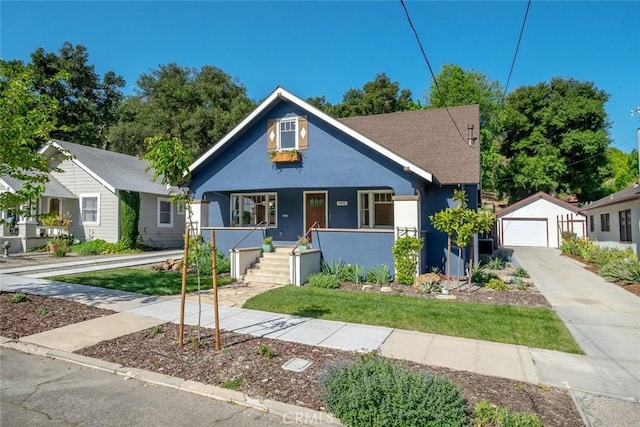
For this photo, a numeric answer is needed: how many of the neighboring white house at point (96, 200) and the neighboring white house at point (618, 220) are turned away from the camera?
0

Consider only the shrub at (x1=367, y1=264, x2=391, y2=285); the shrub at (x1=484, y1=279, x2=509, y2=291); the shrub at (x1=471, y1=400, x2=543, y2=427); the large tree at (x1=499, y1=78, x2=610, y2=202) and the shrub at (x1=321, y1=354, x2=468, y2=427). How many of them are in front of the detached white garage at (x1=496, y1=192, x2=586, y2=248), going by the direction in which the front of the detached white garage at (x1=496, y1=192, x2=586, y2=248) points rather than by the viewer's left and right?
4

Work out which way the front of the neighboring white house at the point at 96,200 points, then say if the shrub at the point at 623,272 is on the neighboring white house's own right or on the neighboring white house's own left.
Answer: on the neighboring white house's own left

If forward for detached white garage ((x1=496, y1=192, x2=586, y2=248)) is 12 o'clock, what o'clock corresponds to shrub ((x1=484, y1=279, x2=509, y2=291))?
The shrub is roughly at 12 o'clock from the detached white garage.

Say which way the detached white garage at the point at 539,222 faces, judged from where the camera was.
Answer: facing the viewer

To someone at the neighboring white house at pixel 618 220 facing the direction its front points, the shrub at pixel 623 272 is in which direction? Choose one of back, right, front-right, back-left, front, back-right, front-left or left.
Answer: front-left

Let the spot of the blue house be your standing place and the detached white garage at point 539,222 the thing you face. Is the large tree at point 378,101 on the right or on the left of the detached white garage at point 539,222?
left

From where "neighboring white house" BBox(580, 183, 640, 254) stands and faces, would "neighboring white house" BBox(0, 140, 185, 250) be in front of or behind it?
in front

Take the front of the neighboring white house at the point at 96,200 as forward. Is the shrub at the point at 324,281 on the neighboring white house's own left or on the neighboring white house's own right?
on the neighboring white house's own left

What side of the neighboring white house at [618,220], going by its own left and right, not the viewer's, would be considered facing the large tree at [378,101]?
right

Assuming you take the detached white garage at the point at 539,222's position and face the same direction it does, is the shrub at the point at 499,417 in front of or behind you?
in front

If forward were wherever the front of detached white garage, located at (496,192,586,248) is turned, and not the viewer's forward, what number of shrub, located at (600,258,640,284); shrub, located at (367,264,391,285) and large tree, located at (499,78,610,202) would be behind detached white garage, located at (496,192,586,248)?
1

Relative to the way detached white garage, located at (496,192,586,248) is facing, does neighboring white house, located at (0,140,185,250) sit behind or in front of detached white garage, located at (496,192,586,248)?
in front

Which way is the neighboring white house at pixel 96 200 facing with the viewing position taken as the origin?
facing the viewer and to the left of the viewer

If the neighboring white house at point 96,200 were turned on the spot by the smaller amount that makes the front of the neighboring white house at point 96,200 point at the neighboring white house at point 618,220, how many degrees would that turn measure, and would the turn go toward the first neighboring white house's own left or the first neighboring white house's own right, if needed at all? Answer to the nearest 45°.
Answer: approximately 90° to the first neighboring white house's own left

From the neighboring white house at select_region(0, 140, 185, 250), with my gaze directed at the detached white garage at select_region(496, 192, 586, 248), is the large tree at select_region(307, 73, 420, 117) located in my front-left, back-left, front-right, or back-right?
front-left
